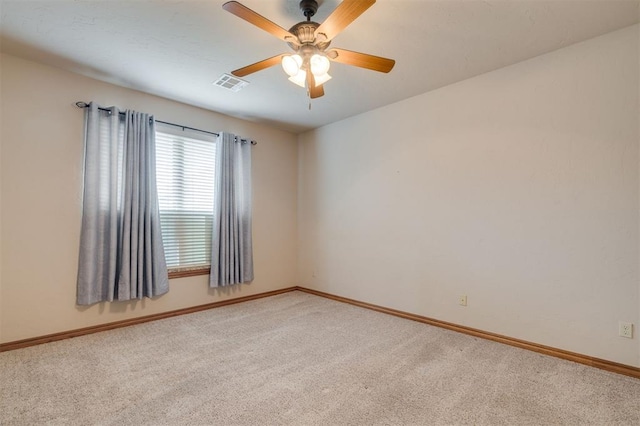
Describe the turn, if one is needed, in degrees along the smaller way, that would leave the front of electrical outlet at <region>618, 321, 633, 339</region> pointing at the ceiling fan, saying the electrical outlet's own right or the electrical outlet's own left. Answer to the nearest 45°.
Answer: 0° — it already faces it

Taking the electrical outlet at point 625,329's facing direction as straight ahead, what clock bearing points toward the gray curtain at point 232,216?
The gray curtain is roughly at 1 o'clock from the electrical outlet.

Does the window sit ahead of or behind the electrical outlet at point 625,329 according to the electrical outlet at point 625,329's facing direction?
ahead

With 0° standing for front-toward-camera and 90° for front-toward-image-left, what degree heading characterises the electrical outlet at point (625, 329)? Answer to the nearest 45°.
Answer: approximately 45°

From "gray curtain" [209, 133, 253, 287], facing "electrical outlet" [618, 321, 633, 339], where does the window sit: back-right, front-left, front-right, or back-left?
back-right

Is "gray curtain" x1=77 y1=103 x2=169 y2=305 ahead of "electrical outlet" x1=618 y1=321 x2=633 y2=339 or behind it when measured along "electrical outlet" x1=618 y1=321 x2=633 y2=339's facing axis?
ahead
